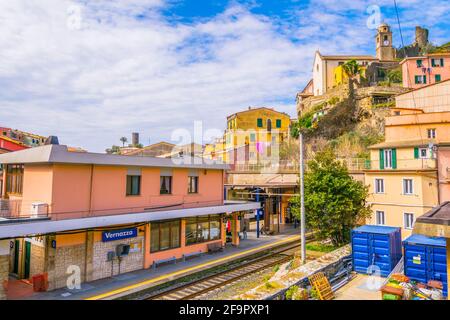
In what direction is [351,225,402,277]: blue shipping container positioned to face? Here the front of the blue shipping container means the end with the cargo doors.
toward the camera

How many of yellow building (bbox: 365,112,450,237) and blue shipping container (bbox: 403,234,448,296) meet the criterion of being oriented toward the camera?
2

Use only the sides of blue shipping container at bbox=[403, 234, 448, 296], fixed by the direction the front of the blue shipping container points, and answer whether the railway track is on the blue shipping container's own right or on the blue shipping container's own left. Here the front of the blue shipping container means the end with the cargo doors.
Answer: on the blue shipping container's own right

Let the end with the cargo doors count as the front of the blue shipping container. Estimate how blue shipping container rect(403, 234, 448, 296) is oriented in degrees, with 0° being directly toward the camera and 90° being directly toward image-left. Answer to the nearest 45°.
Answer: approximately 0°

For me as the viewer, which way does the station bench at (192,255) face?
facing the viewer and to the right of the viewer

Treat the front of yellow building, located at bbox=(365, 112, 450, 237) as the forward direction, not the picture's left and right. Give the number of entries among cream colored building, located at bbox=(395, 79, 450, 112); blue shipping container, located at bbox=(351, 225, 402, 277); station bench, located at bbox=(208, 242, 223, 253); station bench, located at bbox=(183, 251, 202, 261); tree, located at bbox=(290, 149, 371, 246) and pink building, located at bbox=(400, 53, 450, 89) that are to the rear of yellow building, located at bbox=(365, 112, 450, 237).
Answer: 2

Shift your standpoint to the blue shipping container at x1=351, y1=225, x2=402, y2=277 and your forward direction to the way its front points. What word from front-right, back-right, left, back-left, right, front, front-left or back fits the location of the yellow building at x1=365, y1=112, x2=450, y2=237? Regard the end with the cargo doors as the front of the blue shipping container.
back

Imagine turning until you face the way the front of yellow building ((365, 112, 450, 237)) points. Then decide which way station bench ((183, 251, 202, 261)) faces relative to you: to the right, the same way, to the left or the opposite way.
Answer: to the left

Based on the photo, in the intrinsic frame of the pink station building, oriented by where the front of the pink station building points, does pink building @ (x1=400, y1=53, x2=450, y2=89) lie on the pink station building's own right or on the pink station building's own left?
on the pink station building's own left

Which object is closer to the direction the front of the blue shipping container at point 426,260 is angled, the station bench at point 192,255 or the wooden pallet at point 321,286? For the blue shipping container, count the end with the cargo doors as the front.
the wooden pallet

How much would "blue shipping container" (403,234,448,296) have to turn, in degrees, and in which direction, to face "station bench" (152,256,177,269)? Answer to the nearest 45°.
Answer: approximately 90° to its right

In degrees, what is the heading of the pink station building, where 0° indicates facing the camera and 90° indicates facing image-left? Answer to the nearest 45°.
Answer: approximately 315°

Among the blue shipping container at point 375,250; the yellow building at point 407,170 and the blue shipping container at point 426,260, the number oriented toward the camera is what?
3

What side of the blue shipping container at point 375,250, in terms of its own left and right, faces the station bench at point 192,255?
right

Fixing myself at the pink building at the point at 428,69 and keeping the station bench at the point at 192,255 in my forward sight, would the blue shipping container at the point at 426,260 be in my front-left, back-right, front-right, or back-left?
front-left

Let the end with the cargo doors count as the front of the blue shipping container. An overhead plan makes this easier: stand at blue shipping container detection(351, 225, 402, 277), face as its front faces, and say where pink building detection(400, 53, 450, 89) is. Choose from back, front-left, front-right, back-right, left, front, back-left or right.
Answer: back

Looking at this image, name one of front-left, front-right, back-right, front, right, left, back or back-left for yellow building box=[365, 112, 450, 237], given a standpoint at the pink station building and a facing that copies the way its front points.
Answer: front-left

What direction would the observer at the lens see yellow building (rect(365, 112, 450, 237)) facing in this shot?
facing the viewer

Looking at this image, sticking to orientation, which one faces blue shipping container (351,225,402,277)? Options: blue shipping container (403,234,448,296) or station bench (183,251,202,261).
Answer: the station bench
